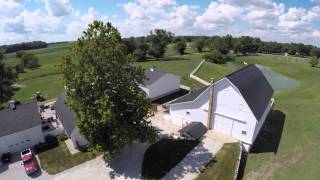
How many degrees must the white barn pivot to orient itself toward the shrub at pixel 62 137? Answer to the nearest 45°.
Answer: approximately 45° to its right

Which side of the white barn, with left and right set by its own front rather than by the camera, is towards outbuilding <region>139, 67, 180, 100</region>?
right

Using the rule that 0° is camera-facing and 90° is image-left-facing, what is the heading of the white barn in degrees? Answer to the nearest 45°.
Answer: approximately 45°

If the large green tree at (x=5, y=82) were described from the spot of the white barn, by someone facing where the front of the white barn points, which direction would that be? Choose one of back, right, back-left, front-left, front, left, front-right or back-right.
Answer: front-right

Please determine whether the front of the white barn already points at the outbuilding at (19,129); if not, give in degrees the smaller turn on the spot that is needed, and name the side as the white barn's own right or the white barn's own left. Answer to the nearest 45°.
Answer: approximately 45° to the white barn's own right

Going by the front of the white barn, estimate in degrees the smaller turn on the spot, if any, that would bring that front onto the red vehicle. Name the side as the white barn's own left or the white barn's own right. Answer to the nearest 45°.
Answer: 0° — it already faces it

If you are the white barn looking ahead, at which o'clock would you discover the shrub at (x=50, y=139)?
The shrub is roughly at 1 o'clock from the white barn.

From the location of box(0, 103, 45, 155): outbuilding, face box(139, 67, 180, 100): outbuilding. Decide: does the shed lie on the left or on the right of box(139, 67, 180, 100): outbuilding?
right
